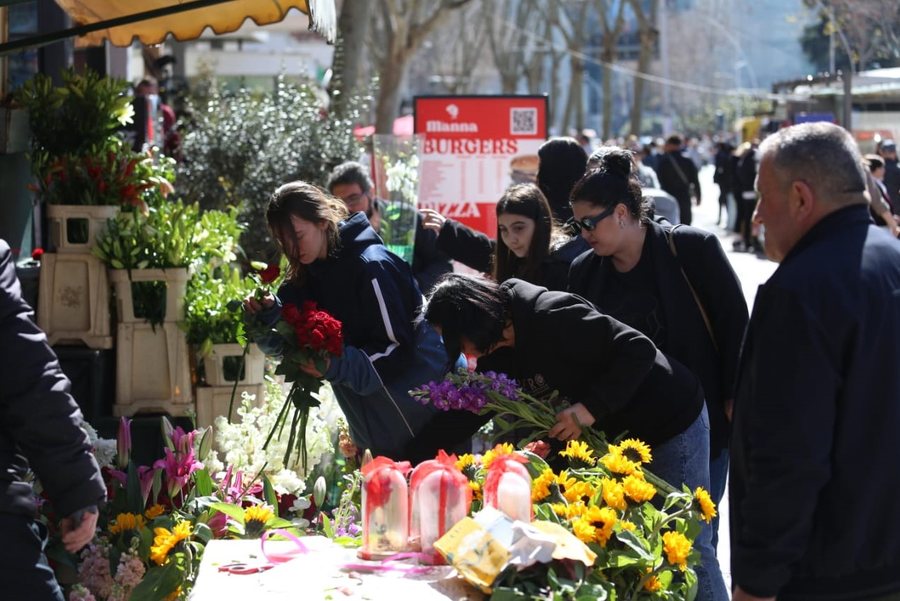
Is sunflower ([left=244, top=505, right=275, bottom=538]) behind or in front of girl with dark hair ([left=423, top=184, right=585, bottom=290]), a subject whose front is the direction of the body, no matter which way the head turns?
in front

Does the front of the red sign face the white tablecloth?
yes

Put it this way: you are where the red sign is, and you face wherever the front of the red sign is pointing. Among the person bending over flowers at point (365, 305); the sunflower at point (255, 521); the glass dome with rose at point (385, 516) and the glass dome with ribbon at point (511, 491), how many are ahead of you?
4

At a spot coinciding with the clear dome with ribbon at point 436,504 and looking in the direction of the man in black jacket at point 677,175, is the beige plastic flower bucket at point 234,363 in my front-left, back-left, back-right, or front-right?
front-left

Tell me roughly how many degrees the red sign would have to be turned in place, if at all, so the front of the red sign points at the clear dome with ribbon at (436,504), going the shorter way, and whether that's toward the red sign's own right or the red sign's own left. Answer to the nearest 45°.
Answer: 0° — it already faces it

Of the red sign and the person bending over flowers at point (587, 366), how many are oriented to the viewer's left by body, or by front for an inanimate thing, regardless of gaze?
1

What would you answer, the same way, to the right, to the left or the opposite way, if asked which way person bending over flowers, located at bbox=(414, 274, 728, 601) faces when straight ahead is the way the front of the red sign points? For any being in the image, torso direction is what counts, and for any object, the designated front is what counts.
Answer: to the right

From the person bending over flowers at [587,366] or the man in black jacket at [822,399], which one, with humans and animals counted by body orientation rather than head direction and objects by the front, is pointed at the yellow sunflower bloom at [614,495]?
the man in black jacket

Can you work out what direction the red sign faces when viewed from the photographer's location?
facing the viewer

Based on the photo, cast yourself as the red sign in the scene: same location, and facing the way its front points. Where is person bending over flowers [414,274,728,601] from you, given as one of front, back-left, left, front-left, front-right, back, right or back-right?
front

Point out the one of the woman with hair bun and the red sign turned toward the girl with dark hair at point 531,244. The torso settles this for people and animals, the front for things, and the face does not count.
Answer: the red sign

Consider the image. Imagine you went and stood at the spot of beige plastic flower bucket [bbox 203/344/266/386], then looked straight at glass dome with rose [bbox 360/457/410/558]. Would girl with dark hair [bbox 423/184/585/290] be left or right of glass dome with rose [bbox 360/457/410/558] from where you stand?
left

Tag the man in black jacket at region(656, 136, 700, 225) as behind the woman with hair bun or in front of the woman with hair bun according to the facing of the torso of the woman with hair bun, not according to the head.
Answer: behind

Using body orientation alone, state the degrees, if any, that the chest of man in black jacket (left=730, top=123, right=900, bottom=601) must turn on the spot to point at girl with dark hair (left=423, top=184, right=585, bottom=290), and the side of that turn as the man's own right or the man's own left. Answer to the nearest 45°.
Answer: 0° — they already face them

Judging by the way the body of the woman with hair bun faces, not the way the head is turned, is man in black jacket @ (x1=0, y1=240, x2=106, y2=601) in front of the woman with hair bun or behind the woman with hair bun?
in front

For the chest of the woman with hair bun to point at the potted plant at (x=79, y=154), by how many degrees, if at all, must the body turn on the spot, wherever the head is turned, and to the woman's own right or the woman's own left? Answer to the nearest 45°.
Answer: approximately 90° to the woman's own right
